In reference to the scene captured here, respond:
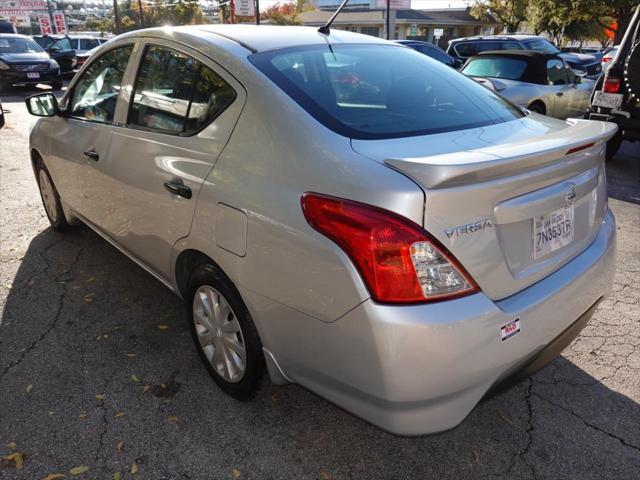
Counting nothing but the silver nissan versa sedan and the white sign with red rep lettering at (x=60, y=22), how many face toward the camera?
1

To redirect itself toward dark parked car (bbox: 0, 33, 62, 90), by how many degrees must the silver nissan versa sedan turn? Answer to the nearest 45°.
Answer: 0° — it already faces it

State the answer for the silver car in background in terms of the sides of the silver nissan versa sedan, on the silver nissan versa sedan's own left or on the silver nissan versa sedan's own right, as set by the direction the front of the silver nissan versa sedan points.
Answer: on the silver nissan versa sedan's own right

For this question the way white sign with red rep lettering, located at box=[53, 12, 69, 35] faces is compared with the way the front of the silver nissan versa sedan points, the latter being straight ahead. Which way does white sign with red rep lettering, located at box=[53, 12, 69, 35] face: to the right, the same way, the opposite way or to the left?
the opposite way

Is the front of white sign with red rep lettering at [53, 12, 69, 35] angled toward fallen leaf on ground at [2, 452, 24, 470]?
yes

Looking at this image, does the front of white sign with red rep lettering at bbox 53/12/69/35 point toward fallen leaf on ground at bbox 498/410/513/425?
yes

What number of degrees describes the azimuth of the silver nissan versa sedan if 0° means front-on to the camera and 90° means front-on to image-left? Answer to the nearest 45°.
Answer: approximately 135°

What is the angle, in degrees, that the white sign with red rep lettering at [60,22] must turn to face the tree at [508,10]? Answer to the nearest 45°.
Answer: approximately 90° to its left

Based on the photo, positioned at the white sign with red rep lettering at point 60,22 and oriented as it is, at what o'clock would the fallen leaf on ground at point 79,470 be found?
The fallen leaf on ground is roughly at 12 o'clock from the white sign with red rep lettering.
